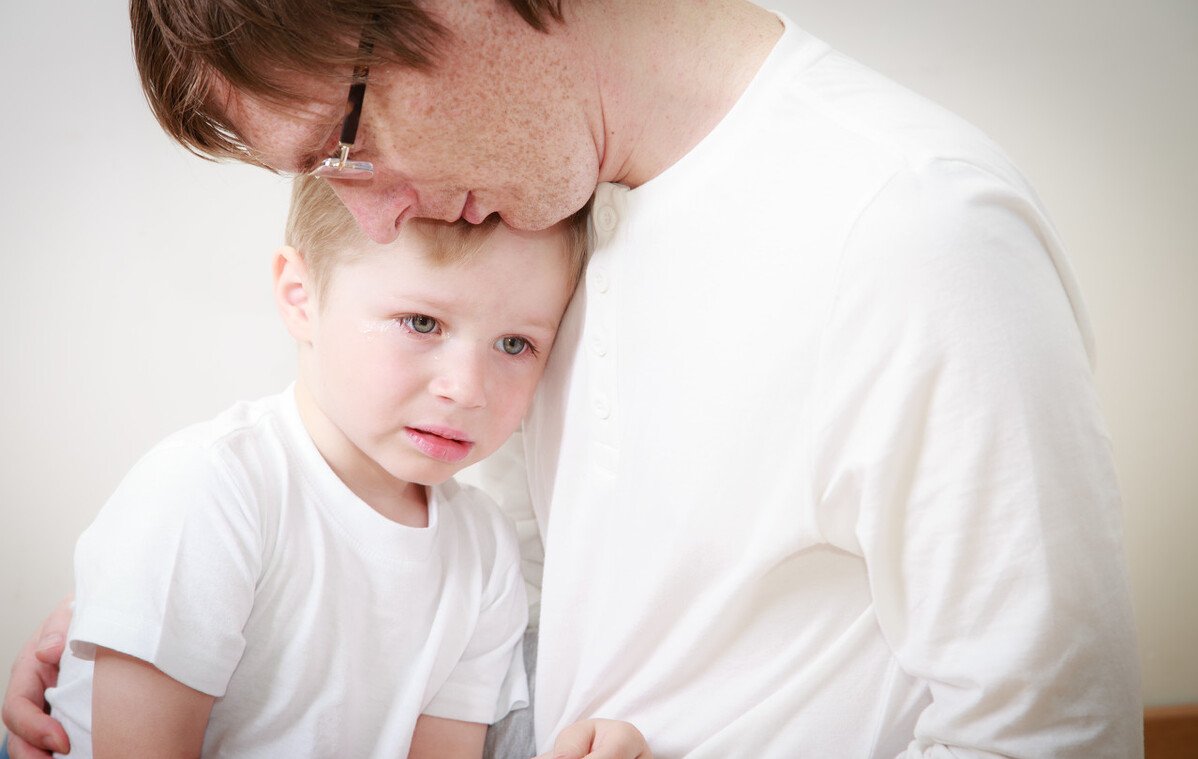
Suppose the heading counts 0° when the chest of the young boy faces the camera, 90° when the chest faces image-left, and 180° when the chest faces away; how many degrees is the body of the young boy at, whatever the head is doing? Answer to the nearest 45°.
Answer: approximately 315°
